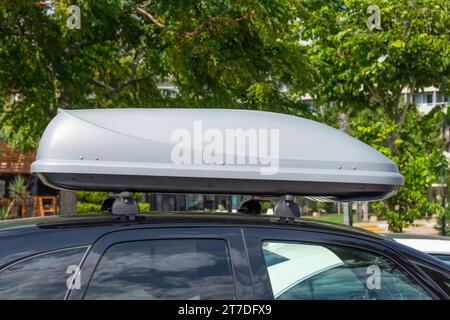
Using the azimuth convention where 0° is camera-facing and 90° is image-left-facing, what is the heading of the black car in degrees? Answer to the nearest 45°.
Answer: approximately 270°

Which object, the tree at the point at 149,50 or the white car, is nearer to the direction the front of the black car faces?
the white car

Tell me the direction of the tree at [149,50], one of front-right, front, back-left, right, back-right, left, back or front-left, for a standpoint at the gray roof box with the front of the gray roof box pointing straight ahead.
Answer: left

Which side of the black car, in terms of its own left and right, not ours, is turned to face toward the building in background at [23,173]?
left

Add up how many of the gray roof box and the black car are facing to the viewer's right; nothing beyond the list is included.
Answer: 2

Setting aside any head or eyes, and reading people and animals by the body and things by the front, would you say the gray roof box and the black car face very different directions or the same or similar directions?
same or similar directions

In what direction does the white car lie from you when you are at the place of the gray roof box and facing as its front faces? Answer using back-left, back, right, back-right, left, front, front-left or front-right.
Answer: front-left

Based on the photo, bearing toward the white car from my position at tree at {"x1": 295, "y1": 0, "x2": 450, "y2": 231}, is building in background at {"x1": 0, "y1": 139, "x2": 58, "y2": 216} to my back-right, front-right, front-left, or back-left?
back-right

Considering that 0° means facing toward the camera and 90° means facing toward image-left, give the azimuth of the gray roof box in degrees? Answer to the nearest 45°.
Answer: approximately 270°

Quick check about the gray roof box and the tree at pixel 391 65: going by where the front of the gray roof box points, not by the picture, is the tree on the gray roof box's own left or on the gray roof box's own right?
on the gray roof box's own left
